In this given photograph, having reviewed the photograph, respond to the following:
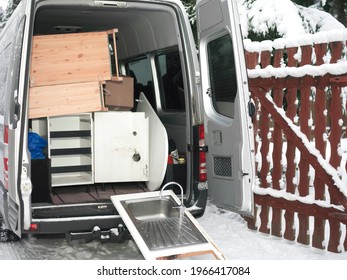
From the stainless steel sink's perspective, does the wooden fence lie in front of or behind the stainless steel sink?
behind
